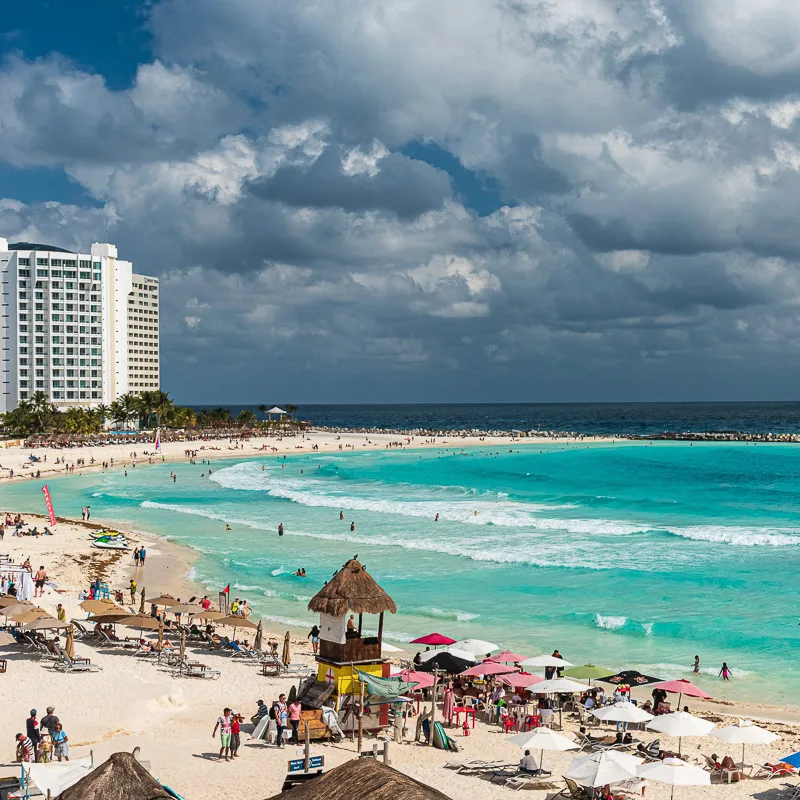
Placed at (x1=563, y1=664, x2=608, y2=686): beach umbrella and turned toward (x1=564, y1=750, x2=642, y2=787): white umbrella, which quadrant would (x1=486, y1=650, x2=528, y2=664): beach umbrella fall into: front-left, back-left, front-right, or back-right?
back-right

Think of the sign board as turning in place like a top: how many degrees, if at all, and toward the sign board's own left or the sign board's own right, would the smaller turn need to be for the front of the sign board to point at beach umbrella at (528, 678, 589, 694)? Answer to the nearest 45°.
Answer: approximately 135° to the sign board's own left

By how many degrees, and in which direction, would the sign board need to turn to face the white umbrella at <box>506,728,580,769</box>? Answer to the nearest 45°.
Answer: approximately 135° to its left

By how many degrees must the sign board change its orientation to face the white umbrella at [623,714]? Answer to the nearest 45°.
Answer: approximately 135° to its left

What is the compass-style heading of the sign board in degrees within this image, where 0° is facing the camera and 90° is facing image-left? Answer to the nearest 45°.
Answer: approximately 0°

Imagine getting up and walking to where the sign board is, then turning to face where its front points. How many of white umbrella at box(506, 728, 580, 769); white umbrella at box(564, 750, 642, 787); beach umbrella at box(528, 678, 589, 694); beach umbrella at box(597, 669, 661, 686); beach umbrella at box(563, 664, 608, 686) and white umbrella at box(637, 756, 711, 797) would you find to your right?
0

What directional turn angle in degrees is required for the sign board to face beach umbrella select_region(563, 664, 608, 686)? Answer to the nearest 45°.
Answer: approximately 135° to its left

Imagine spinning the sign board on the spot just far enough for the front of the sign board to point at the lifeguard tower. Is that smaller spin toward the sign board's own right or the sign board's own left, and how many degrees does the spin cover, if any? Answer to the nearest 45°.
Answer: approximately 180°

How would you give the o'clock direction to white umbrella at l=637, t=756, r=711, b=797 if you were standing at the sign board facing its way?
The white umbrella is roughly at 9 o'clock from the sign board.

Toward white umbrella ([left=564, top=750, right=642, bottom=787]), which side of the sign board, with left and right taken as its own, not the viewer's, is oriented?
left

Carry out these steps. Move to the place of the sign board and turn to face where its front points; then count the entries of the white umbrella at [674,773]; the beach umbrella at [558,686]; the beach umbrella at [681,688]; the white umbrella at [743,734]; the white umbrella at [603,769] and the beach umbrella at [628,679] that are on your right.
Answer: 0

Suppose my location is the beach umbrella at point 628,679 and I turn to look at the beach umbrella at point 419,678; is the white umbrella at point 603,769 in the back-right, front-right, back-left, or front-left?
front-left

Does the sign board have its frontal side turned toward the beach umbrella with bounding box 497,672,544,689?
no
